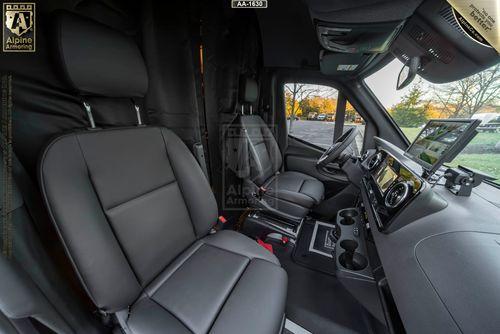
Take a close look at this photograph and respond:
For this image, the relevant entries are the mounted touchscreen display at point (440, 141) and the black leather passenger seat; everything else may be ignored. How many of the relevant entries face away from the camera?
0

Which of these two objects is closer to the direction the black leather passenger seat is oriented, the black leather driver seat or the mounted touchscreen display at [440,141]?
the mounted touchscreen display

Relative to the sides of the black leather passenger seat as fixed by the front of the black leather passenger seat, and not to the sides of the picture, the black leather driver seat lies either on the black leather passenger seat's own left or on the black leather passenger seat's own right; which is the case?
on the black leather passenger seat's own left

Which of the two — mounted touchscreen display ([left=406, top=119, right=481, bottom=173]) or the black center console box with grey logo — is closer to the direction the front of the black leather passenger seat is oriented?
the mounted touchscreen display

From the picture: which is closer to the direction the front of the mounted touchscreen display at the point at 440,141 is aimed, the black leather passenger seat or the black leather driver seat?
the black leather passenger seat

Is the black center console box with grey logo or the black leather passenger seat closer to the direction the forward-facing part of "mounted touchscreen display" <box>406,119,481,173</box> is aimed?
the black leather passenger seat

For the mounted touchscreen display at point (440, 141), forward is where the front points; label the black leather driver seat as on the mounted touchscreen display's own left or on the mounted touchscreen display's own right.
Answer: on the mounted touchscreen display's own right

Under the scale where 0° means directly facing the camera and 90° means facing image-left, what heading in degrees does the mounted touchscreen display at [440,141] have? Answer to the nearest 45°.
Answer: approximately 45°

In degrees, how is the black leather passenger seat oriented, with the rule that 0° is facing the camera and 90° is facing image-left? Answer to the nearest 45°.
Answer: approximately 315°

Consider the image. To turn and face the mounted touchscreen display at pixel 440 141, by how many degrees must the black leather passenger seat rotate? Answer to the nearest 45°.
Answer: approximately 45° to its left
